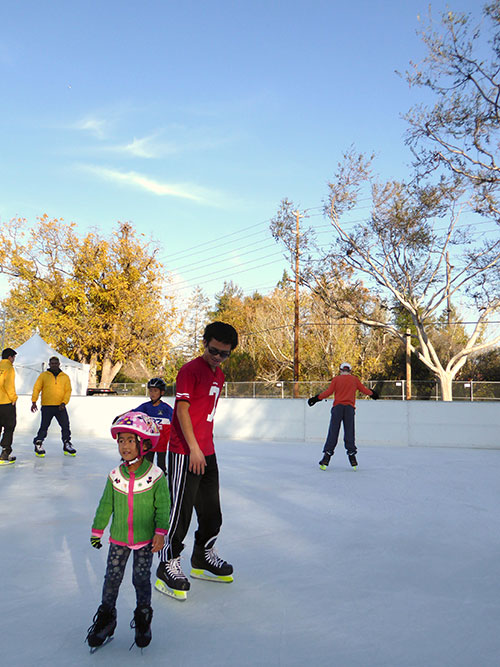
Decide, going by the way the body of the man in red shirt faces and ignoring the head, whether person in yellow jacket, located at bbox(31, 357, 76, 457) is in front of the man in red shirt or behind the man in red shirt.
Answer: behind

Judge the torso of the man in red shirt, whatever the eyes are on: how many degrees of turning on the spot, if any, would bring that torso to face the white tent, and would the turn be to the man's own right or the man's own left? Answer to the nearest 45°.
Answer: approximately 135° to the man's own left

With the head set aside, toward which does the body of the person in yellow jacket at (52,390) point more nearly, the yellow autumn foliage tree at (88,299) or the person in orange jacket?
the person in orange jacket

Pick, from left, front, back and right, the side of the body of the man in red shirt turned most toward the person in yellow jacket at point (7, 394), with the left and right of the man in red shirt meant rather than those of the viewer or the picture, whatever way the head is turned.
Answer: back

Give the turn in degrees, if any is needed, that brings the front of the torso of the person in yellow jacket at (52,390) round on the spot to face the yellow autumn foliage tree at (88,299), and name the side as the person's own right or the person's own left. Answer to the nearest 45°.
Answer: approximately 180°

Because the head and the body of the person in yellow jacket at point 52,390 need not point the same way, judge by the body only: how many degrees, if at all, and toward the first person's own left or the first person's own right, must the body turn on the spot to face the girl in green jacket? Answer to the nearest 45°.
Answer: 0° — they already face them

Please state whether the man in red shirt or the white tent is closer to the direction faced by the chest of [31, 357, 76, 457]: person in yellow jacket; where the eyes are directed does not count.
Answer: the man in red shirt

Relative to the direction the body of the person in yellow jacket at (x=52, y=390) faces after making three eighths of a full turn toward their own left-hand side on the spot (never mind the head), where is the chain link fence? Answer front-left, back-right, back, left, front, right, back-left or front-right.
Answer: front

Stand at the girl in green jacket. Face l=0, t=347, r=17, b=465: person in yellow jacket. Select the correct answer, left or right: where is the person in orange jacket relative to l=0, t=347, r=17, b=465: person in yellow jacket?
right

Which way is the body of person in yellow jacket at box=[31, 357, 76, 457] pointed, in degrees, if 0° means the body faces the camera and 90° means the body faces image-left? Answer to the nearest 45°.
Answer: approximately 0°

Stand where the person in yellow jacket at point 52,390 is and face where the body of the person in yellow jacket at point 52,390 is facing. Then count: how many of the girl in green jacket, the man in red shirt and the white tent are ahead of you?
2

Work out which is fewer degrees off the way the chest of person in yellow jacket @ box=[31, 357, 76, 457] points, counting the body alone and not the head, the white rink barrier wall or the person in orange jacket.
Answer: the person in orange jacket
